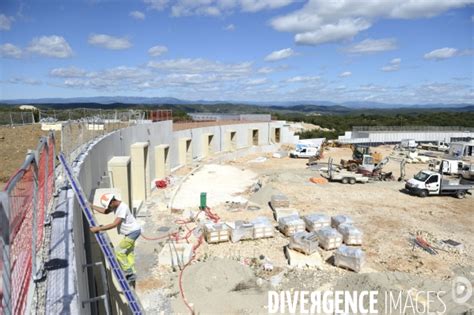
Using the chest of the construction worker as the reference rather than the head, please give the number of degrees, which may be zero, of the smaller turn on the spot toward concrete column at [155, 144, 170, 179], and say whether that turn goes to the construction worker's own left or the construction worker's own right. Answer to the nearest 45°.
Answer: approximately 90° to the construction worker's own right

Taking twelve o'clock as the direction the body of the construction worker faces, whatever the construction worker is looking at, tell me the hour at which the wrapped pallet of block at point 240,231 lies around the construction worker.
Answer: The wrapped pallet of block is roughly at 4 o'clock from the construction worker.

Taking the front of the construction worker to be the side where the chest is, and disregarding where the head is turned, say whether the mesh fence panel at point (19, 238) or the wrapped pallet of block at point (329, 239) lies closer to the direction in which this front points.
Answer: the mesh fence panel

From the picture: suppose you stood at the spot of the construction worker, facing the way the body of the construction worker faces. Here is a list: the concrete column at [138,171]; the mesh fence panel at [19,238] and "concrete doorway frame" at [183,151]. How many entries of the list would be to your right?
2

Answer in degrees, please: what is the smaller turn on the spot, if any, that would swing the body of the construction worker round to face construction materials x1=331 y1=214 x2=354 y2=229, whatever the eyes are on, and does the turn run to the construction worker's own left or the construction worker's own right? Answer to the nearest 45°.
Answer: approximately 135° to the construction worker's own right

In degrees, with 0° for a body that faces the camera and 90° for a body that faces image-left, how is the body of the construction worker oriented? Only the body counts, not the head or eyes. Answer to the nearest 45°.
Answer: approximately 90°

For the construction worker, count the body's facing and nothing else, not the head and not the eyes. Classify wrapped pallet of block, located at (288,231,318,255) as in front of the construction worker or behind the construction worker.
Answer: behind

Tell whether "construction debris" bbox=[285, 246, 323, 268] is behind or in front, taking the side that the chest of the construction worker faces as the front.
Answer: behind

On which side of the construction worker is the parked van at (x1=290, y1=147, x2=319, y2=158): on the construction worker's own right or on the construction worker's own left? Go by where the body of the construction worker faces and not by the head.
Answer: on the construction worker's own right

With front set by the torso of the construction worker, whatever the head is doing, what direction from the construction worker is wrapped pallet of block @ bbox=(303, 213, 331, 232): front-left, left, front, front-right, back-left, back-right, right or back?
back-right

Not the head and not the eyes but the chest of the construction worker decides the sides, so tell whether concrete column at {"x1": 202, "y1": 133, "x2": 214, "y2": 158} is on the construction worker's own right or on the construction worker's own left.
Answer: on the construction worker's own right

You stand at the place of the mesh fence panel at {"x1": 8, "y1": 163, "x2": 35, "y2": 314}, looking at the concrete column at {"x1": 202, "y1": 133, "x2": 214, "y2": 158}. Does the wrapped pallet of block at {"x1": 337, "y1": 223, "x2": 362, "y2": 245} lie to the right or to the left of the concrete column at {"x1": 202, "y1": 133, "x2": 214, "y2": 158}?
right

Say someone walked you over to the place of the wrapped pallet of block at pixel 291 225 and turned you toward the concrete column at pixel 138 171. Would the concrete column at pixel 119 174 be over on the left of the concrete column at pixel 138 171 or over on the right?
left

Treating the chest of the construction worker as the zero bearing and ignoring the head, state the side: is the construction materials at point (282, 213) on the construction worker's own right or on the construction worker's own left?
on the construction worker's own right

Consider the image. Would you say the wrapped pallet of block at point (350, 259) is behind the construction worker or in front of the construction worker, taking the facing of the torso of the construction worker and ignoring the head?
behind
